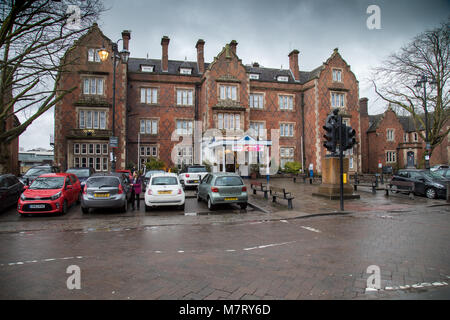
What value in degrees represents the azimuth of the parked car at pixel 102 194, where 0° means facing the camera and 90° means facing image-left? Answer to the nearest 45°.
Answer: approximately 180°

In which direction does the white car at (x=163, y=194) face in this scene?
away from the camera

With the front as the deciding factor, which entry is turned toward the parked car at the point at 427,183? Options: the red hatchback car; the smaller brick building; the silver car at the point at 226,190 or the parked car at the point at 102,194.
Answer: the smaller brick building

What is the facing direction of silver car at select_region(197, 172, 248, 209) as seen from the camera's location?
facing away from the viewer and to the left of the viewer

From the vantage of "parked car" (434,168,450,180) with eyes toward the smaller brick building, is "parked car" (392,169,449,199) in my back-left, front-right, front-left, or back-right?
back-left

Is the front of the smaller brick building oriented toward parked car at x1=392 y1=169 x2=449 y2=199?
yes

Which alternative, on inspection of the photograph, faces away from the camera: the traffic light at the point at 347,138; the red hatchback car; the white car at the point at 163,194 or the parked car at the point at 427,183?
the white car

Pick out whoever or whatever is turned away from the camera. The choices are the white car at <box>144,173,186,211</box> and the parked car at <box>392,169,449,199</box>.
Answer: the white car

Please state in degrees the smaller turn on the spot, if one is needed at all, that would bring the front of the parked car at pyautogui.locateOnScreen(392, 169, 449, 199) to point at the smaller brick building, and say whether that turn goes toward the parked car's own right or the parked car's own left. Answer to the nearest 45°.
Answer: approximately 135° to the parked car's own left
